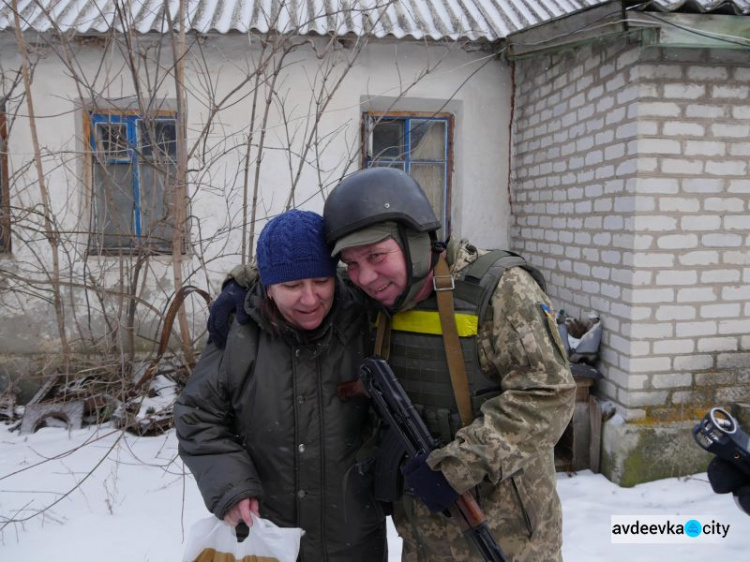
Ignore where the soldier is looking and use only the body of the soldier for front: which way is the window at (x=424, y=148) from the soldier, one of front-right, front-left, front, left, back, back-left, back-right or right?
back-right

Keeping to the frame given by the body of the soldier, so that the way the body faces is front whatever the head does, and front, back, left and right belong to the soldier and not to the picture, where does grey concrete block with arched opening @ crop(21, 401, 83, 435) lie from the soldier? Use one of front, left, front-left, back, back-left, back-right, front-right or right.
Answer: right

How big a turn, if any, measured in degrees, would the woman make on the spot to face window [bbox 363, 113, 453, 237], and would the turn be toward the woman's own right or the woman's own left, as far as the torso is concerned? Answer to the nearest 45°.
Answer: approximately 180°

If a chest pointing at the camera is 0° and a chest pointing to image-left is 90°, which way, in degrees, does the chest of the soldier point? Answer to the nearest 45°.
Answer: approximately 45°

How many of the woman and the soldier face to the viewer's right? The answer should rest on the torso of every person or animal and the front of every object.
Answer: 0

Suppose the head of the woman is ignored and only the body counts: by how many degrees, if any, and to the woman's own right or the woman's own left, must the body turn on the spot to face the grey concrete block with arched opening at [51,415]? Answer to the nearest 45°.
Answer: approximately 135° to the woman's own right

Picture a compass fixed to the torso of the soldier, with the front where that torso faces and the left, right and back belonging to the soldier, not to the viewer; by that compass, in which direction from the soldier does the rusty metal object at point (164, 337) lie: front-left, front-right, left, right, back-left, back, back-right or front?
right

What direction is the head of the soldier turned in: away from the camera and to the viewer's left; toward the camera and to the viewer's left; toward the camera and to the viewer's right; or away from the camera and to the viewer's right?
toward the camera and to the viewer's left

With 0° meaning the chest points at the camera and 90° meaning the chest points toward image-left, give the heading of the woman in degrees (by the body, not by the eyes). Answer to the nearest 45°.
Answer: approximately 0°
